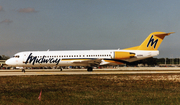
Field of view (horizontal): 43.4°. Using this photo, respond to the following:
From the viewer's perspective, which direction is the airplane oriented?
to the viewer's left
